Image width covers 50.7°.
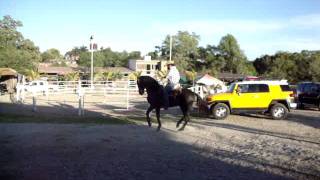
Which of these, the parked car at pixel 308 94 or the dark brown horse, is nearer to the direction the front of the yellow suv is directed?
the dark brown horse

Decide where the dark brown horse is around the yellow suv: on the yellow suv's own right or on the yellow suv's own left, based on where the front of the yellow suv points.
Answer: on the yellow suv's own left

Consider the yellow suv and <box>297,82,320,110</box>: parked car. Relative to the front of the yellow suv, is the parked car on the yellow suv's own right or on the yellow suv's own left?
on the yellow suv's own right

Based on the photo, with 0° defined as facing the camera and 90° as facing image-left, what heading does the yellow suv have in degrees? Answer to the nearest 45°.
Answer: approximately 90°

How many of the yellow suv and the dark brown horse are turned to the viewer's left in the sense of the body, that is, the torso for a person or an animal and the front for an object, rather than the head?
2

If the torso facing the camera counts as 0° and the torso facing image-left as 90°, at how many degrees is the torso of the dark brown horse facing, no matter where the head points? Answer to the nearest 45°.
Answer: approximately 90°

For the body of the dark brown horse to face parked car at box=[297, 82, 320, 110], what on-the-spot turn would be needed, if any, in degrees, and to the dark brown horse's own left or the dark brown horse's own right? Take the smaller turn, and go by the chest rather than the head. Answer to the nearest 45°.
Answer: approximately 135° to the dark brown horse's own right

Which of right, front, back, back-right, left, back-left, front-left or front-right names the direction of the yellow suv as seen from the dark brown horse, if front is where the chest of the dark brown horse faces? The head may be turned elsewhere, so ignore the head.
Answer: back-right
